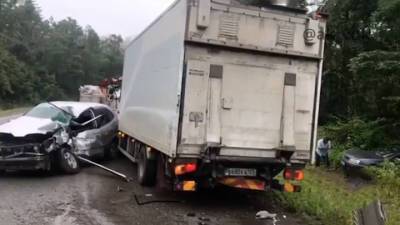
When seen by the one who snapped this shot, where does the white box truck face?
facing away from the viewer and to the left of the viewer

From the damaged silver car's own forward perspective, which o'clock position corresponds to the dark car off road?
The dark car off road is roughly at 7 o'clock from the damaged silver car.

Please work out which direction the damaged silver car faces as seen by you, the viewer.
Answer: facing the viewer and to the left of the viewer

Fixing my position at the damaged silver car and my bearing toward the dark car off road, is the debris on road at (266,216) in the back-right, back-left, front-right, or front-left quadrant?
front-right

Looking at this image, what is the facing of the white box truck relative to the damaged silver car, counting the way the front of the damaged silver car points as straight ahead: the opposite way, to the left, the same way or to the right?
to the right

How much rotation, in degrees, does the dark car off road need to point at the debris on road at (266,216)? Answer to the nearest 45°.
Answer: approximately 45° to its left

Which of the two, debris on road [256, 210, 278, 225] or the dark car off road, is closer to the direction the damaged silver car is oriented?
the debris on road

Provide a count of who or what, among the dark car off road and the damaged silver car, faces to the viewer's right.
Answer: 0

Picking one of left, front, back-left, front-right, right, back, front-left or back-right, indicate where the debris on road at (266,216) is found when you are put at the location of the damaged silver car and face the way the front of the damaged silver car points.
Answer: left
